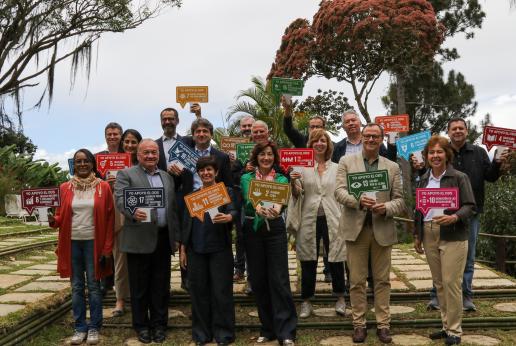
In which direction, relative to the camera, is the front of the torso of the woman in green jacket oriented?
toward the camera

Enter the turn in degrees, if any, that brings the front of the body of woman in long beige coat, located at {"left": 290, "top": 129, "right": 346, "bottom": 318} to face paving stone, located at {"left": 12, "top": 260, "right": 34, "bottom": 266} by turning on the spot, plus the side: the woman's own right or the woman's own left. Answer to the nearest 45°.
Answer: approximately 135° to the woman's own right

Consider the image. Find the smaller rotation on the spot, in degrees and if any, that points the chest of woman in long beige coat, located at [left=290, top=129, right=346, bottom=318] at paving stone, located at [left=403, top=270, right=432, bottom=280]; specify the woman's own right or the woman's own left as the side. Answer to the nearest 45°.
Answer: approximately 135° to the woman's own left

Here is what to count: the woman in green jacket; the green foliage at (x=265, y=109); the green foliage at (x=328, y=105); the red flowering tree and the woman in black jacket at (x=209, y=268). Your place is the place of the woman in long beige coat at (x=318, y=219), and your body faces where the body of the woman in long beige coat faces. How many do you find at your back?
3

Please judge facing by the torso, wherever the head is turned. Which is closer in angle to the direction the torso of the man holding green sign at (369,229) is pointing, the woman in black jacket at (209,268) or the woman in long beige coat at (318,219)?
the woman in black jacket

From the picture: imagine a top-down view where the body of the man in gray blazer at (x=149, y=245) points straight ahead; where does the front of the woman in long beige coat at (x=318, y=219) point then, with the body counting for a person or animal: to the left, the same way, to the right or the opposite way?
the same way

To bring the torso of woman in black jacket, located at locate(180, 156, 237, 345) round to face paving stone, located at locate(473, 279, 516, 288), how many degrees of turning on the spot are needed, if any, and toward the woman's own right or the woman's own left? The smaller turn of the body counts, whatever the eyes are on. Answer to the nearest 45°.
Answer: approximately 90° to the woman's own left

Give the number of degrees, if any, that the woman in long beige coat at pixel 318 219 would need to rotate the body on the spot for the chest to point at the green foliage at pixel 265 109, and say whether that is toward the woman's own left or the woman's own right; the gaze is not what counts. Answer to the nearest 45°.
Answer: approximately 180°

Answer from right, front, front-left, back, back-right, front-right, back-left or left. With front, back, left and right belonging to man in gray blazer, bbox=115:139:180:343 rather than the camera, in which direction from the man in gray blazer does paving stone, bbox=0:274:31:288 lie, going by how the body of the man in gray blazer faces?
back-right

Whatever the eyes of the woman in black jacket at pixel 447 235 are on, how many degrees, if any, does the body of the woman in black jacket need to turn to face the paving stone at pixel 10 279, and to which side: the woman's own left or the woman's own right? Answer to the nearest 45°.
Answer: approximately 45° to the woman's own right

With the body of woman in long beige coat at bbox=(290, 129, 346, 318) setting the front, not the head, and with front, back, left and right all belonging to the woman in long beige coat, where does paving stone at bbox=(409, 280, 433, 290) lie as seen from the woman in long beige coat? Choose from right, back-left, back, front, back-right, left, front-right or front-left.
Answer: back-left

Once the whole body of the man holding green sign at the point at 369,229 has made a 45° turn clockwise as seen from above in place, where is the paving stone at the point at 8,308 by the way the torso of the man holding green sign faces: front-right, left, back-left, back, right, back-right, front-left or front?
front-right

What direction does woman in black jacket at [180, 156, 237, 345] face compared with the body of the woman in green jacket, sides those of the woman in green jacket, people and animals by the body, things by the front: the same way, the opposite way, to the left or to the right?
the same way

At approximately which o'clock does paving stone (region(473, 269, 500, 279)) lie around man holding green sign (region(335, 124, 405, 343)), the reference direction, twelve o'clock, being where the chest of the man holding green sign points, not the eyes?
The paving stone is roughly at 7 o'clock from the man holding green sign.

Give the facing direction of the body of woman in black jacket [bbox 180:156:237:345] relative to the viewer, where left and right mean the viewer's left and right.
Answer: facing the viewer

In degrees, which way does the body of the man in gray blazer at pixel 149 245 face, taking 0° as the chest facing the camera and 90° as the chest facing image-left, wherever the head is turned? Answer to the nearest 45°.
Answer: approximately 0°

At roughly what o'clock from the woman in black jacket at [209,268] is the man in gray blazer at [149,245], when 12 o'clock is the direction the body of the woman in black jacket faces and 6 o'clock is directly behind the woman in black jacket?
The man in gray blazer is roughly at 4 o'clock from the woman in black jacket.

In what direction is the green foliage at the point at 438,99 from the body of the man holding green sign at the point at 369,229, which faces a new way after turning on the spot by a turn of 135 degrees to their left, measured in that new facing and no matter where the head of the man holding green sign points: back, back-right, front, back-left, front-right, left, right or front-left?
front-left

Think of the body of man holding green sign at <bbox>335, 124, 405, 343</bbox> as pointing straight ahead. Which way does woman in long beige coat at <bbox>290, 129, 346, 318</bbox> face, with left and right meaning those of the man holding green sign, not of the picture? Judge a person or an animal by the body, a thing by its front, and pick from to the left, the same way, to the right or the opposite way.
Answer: the same way

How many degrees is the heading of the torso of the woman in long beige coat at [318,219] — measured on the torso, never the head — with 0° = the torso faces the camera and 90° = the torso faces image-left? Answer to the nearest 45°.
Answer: approximately 0°

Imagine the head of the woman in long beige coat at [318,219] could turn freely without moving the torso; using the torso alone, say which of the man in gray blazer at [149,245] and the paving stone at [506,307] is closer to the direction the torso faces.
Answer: the man in gray blazer
